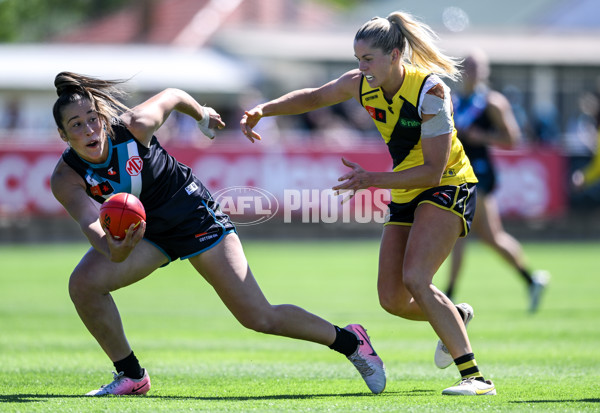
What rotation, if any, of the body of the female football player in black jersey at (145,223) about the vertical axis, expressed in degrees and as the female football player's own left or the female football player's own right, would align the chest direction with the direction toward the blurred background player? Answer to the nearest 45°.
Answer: approximately 180°

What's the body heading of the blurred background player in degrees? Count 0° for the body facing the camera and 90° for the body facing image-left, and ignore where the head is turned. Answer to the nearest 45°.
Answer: approximately 45°

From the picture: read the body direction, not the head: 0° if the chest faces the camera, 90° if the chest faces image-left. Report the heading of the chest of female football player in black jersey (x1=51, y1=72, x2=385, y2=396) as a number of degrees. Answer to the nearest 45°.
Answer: approximately 45°

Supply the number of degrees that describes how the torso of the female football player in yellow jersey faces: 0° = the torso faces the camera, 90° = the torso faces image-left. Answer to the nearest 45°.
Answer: approximately 45°
